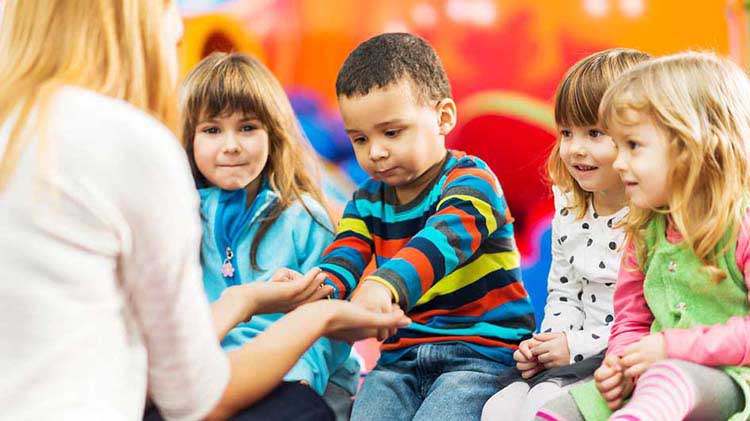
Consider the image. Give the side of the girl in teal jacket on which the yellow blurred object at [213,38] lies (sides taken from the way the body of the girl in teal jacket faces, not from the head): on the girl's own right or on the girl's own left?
on the girl's own right

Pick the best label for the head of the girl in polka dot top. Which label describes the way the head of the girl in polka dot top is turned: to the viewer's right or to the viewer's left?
to the viewer's left

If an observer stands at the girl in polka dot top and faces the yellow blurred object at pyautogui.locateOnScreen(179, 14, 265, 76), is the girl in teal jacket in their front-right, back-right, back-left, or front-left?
front-left

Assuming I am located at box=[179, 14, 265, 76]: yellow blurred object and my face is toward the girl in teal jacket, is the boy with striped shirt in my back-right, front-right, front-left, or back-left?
front-left

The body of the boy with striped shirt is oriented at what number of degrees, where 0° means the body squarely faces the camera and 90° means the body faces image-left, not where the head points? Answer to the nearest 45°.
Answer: approximately 45°

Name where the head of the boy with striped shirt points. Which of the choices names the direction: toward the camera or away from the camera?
toward the camera

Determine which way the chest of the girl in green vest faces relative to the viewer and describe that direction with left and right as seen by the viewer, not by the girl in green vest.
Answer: facing the viewer and to the left of the viewer

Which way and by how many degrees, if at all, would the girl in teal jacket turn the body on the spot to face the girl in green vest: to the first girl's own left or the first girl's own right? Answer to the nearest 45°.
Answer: approximately 90° to the first girl's own left

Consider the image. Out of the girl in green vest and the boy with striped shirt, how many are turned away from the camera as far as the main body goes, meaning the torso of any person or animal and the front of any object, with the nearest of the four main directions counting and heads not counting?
0

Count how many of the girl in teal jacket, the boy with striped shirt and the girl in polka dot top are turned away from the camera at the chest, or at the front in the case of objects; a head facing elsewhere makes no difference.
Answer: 0
